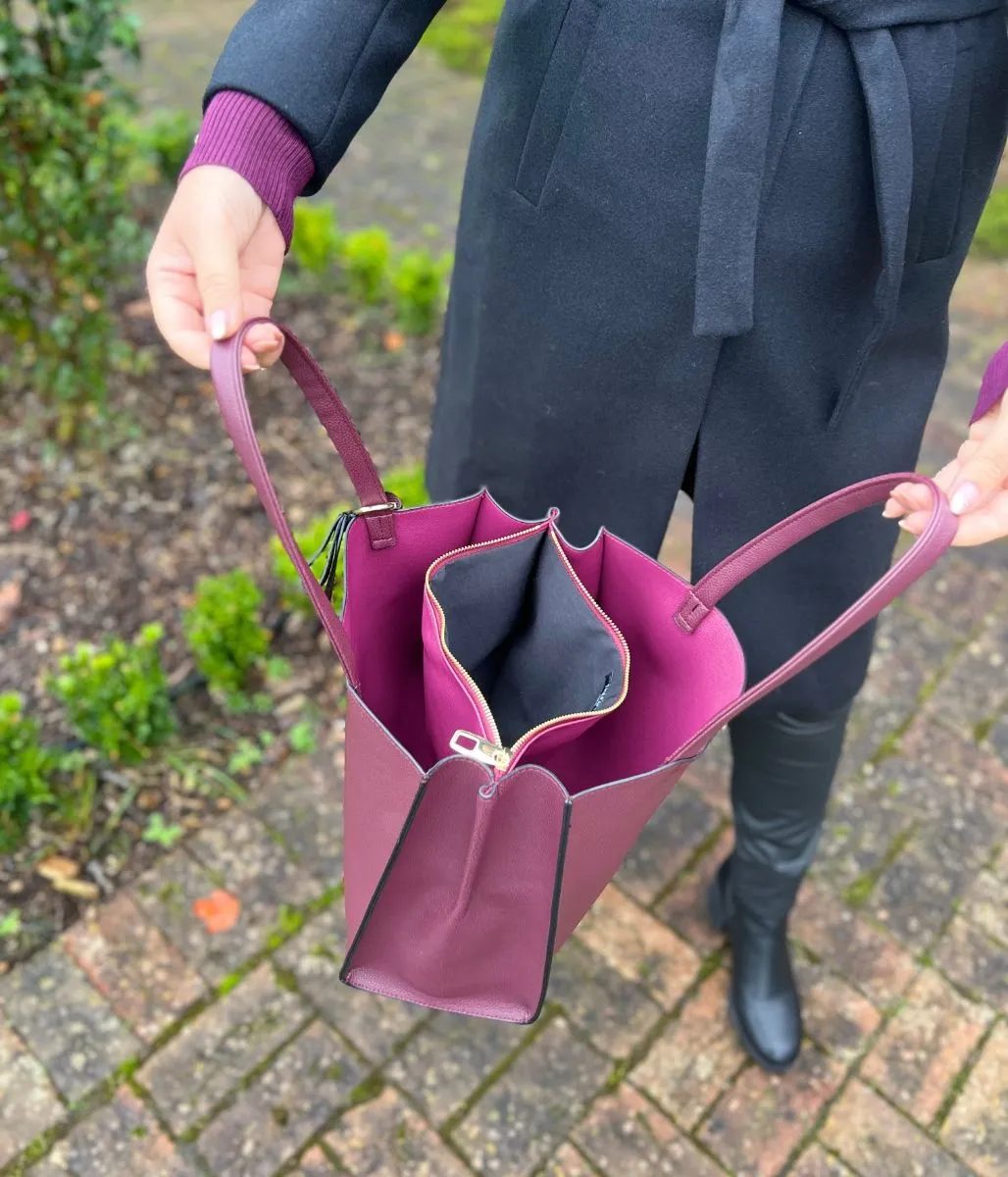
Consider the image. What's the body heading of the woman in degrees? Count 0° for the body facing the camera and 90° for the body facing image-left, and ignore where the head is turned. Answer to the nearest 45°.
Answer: approximately 0°

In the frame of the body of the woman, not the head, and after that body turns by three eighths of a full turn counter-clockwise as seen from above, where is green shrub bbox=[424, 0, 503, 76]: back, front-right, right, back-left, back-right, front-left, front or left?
front-left

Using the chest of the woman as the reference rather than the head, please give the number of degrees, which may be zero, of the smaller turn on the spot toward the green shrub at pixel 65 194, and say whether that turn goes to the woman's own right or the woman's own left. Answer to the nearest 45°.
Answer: approximately 135° to the woman's own right

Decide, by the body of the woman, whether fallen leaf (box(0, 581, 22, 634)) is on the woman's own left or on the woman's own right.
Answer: on the woman's own right

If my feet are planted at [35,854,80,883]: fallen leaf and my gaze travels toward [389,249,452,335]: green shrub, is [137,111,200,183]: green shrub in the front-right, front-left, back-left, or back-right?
front-left

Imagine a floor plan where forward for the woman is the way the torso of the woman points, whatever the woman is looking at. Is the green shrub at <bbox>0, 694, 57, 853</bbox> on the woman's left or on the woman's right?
on the woman's right

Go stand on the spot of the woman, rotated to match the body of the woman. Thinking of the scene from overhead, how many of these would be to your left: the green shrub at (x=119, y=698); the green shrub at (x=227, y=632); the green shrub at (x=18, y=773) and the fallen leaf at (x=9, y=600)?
0
